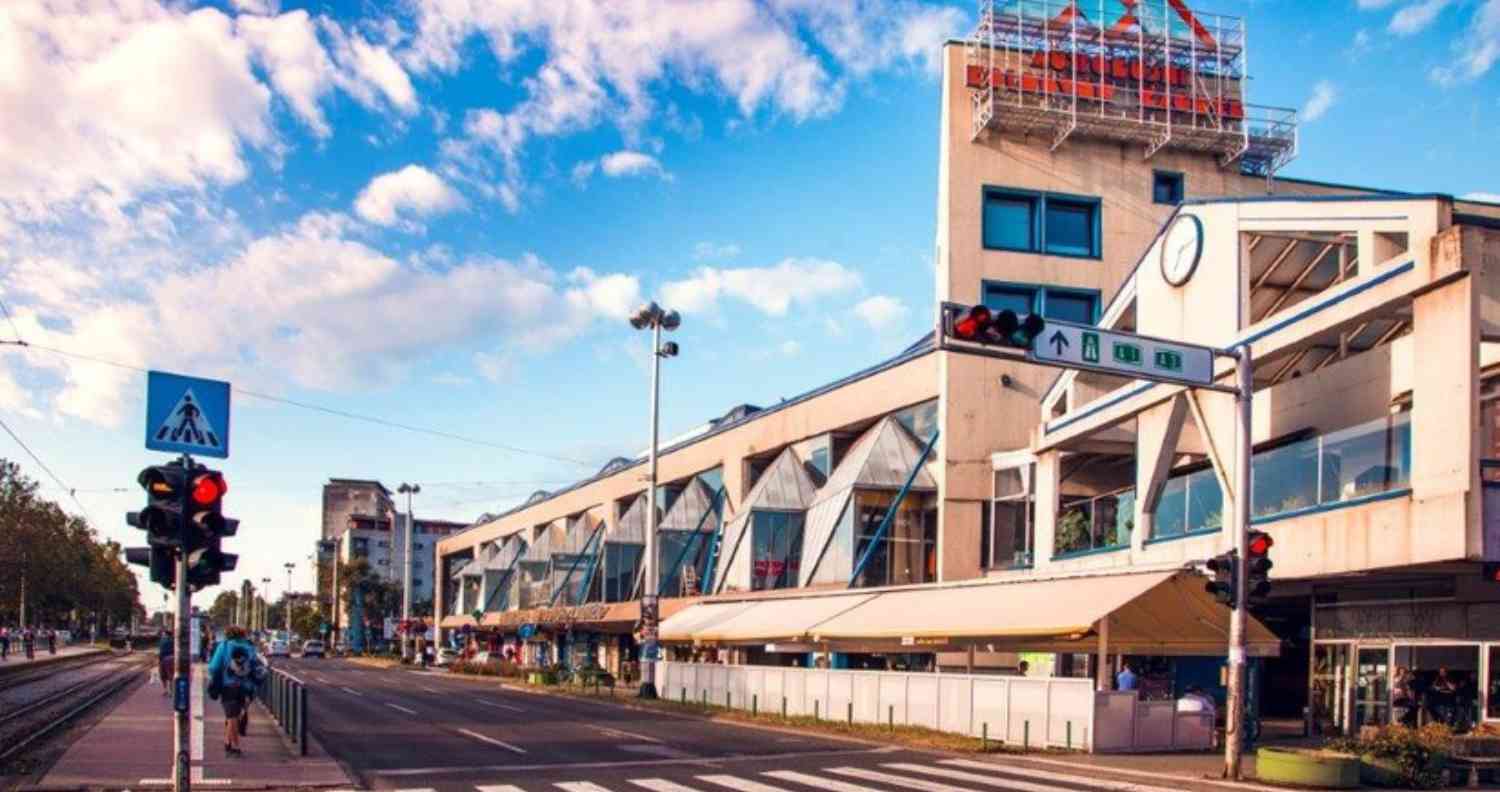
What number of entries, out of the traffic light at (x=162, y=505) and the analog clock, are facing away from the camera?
0

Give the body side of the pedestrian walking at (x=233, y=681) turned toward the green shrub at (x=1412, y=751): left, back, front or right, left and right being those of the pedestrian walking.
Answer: right

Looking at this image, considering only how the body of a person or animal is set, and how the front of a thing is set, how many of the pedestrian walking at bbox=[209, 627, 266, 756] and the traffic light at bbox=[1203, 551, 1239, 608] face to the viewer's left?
1

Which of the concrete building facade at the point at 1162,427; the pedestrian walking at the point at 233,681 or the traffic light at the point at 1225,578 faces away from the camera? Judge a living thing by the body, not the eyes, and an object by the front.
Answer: the pedestrian walking

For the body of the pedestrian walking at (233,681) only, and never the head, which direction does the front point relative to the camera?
away from the camera

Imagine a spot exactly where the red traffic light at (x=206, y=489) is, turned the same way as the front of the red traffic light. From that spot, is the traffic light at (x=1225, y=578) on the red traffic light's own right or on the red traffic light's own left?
on the red traffic light's own left

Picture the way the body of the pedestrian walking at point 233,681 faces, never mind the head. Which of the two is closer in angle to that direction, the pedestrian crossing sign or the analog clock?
the analog clock
